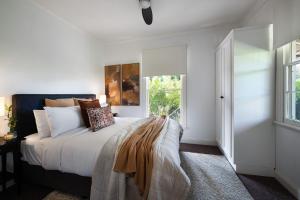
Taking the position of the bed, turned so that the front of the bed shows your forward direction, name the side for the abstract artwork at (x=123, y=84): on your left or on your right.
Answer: on your left

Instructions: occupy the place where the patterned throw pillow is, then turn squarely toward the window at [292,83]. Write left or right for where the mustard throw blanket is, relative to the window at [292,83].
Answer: right

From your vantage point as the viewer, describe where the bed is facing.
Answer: facing the viewer and to the right of the viewer

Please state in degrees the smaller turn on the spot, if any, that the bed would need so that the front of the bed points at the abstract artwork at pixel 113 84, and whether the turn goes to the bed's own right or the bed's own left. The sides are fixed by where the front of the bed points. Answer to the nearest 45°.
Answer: approximately 135° to the bed's own left

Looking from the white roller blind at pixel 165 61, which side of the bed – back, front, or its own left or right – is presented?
left
